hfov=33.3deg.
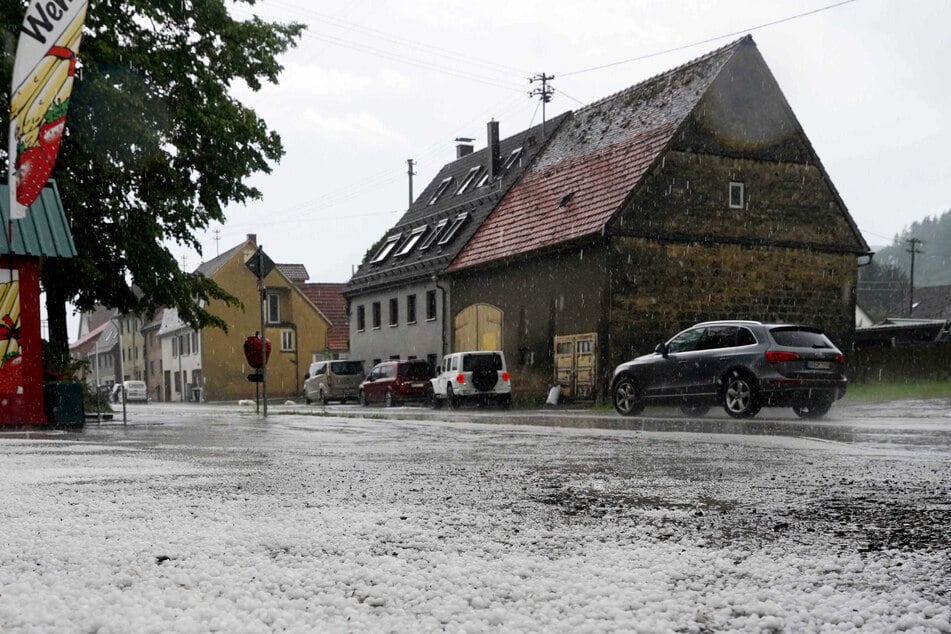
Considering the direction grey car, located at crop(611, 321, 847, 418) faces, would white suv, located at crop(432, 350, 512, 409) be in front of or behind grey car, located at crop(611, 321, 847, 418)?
in front

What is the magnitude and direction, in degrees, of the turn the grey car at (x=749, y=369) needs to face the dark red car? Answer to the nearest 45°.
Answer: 0° — it already faces it

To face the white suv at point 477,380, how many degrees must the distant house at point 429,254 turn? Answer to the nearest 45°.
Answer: approximately 45° to its left

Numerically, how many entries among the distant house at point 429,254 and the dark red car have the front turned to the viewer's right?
0

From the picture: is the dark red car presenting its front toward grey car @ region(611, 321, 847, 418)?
no

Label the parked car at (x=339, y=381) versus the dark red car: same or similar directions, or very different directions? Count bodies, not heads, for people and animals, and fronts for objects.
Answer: same or similar directions

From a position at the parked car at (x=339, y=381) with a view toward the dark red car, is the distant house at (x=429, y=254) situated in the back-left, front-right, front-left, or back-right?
front-left

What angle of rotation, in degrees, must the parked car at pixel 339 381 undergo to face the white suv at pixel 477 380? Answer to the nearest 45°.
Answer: approximately 135° to its left
